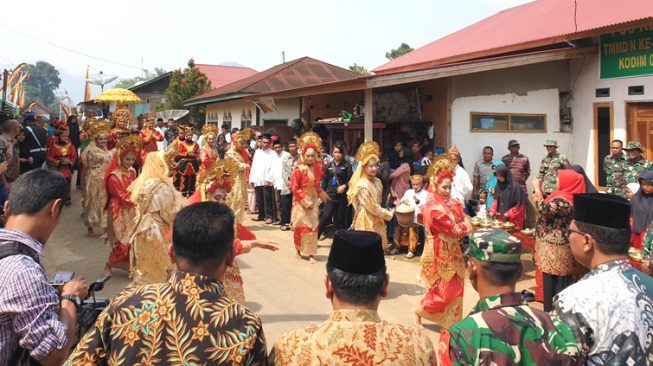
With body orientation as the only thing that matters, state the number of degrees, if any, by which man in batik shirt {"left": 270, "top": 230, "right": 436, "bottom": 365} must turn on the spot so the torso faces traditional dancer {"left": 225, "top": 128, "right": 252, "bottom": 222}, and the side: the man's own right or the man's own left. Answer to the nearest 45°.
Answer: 0° — they already face them

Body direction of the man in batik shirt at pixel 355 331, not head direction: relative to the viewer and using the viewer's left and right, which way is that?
facing away from the viewer

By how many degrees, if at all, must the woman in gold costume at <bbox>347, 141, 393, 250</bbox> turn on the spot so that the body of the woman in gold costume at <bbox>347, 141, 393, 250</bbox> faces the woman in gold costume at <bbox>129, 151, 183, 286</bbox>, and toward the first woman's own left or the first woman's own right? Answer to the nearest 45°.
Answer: approximately 90° to the first woman's own right

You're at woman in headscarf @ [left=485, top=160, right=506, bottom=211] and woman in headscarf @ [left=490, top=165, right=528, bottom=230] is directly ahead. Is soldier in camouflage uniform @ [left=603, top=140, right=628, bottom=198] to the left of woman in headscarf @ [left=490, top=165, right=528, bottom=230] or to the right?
left

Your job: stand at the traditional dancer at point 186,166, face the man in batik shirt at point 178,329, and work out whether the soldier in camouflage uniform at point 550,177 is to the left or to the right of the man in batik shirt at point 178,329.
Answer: left

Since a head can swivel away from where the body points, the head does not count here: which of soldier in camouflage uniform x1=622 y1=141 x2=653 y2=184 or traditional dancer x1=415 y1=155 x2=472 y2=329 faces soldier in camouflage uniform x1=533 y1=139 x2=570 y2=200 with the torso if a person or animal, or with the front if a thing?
soldier in camouflage uniform x1=622 y1=141 x2=653 y2=184

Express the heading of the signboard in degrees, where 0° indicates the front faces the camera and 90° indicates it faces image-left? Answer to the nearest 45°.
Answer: approximately 45°

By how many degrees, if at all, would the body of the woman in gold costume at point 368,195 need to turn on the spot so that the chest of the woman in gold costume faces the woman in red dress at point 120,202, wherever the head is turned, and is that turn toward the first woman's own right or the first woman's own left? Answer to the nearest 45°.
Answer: approximately 135° to the first woman's own right
